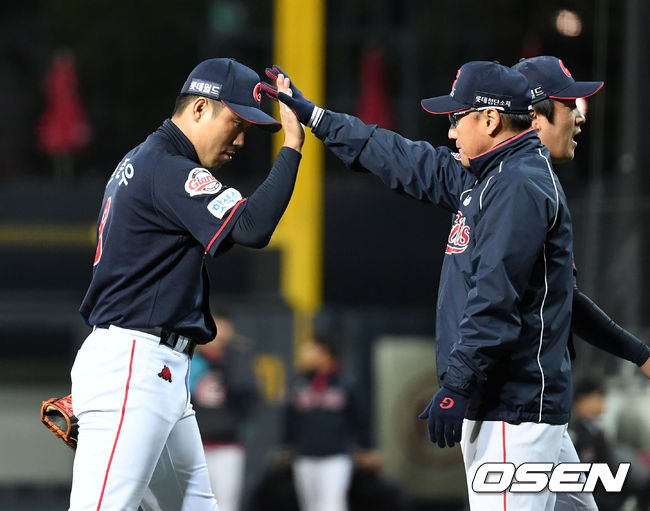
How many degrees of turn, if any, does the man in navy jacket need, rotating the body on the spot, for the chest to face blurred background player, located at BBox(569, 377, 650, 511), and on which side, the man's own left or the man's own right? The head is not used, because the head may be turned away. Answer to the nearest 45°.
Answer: approximately 90° to the man's own right

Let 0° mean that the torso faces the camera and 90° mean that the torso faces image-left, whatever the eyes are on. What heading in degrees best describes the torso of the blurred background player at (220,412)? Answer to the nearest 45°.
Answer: approximately 45°

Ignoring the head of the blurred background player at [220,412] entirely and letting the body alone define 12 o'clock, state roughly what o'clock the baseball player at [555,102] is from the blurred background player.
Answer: The baseball player is roughly at 10 o'clock from the blurred background player.

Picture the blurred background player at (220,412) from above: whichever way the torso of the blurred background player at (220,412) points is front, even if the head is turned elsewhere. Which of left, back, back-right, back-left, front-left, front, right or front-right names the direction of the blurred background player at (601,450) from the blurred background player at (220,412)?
left

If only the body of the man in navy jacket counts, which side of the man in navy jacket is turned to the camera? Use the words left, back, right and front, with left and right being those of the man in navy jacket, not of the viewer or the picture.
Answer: left

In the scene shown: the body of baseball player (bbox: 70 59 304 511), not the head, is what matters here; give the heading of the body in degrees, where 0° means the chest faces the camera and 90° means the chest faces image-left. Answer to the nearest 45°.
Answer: approximately 270°

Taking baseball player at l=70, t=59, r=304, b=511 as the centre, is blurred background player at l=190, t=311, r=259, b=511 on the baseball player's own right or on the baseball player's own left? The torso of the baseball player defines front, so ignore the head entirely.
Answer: on the baseball player's own left

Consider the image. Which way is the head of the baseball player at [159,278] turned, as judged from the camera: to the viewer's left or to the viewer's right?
to the viewer's right

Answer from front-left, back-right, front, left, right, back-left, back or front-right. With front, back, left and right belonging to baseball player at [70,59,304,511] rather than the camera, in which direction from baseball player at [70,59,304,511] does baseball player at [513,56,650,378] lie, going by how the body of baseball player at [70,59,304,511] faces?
front
